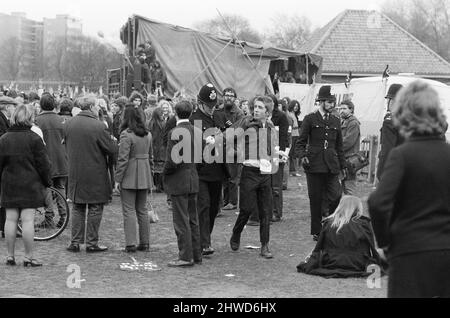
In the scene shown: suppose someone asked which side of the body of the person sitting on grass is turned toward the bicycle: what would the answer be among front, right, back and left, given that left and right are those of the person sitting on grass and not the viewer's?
left

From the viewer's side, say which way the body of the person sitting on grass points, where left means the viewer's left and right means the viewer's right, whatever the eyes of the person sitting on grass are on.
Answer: facing away from the viewer

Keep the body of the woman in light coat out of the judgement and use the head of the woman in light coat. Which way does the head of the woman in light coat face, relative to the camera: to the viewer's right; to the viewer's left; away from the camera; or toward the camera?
away from the camera

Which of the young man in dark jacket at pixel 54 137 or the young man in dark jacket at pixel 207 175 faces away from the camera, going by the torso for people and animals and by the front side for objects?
the young man in dark jacket at pixel 54 137

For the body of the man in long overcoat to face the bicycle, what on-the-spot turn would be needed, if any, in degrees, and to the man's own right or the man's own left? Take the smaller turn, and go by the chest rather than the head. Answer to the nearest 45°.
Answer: approximately 90° to the man's own left

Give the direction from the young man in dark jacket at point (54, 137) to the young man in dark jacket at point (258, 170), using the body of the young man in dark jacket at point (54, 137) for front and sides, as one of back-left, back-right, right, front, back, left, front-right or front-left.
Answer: back-right

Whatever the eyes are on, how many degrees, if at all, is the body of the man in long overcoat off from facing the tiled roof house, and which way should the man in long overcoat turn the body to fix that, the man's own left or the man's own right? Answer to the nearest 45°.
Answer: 0° — they already face it

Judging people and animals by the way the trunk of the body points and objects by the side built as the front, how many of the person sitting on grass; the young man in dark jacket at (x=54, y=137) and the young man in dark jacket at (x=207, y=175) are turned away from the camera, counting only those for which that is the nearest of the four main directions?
2

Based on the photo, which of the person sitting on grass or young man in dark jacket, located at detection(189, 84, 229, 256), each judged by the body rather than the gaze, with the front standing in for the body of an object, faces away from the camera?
the person sitting on grass

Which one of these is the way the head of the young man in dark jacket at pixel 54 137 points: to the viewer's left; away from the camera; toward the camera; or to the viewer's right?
away from the camera

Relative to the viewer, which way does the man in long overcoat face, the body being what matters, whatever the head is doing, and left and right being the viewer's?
facing away from the viewer and to the right of the viewer

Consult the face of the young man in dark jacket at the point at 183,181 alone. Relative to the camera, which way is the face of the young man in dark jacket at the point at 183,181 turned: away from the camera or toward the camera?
away from the camera

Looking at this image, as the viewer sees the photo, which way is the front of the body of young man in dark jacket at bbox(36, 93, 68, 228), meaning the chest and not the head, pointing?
away from the camera
